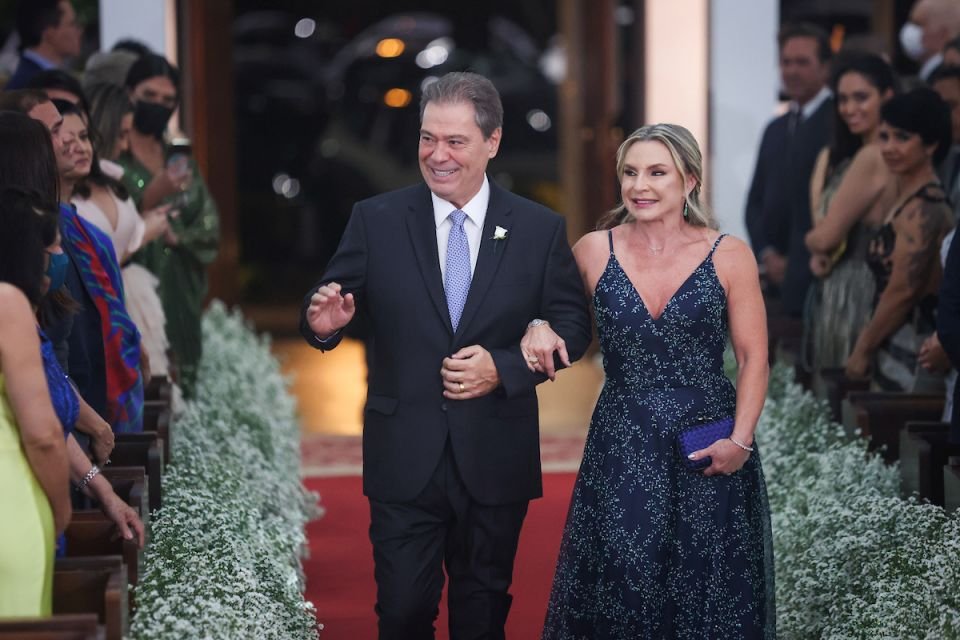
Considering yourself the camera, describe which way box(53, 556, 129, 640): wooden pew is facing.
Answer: facing the viewer

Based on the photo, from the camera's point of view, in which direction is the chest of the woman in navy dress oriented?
toward the camera

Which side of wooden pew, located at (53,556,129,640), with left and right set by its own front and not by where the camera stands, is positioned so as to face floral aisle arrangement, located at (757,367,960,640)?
left

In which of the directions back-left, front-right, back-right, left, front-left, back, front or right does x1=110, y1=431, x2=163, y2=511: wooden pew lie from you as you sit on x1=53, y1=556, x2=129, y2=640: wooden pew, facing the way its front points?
back

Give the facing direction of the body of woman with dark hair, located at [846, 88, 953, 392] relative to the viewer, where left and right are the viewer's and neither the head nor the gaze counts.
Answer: facing to the left of the viewer

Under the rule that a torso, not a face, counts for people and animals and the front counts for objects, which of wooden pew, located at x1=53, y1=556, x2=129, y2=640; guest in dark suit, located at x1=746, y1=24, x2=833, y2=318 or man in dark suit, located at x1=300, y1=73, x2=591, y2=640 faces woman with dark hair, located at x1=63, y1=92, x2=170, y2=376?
the guest in dark suit

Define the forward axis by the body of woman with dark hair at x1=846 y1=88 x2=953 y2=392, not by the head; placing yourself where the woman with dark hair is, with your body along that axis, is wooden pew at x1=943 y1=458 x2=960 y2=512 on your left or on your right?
on your left

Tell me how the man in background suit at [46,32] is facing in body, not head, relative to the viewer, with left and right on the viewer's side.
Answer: facing to the right of the viewer

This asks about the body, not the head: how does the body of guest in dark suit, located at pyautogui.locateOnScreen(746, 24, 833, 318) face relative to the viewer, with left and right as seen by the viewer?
facing the viewer and to the left of the viewer

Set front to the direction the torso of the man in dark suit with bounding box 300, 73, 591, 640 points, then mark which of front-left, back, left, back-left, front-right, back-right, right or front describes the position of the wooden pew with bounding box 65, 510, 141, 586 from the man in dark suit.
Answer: right

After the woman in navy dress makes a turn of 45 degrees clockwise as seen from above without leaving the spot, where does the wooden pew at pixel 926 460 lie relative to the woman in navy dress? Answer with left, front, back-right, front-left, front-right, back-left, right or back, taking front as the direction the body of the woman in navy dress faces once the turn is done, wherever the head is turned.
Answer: back

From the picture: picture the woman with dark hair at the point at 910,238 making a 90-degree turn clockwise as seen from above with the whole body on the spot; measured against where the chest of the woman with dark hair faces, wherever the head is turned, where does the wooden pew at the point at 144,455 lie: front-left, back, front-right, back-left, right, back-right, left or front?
back-left

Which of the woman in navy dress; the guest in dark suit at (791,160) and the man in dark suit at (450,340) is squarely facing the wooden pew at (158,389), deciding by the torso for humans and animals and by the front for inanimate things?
the guest in dark suit

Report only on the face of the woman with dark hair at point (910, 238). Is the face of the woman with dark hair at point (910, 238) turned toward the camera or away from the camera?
toward the camera
